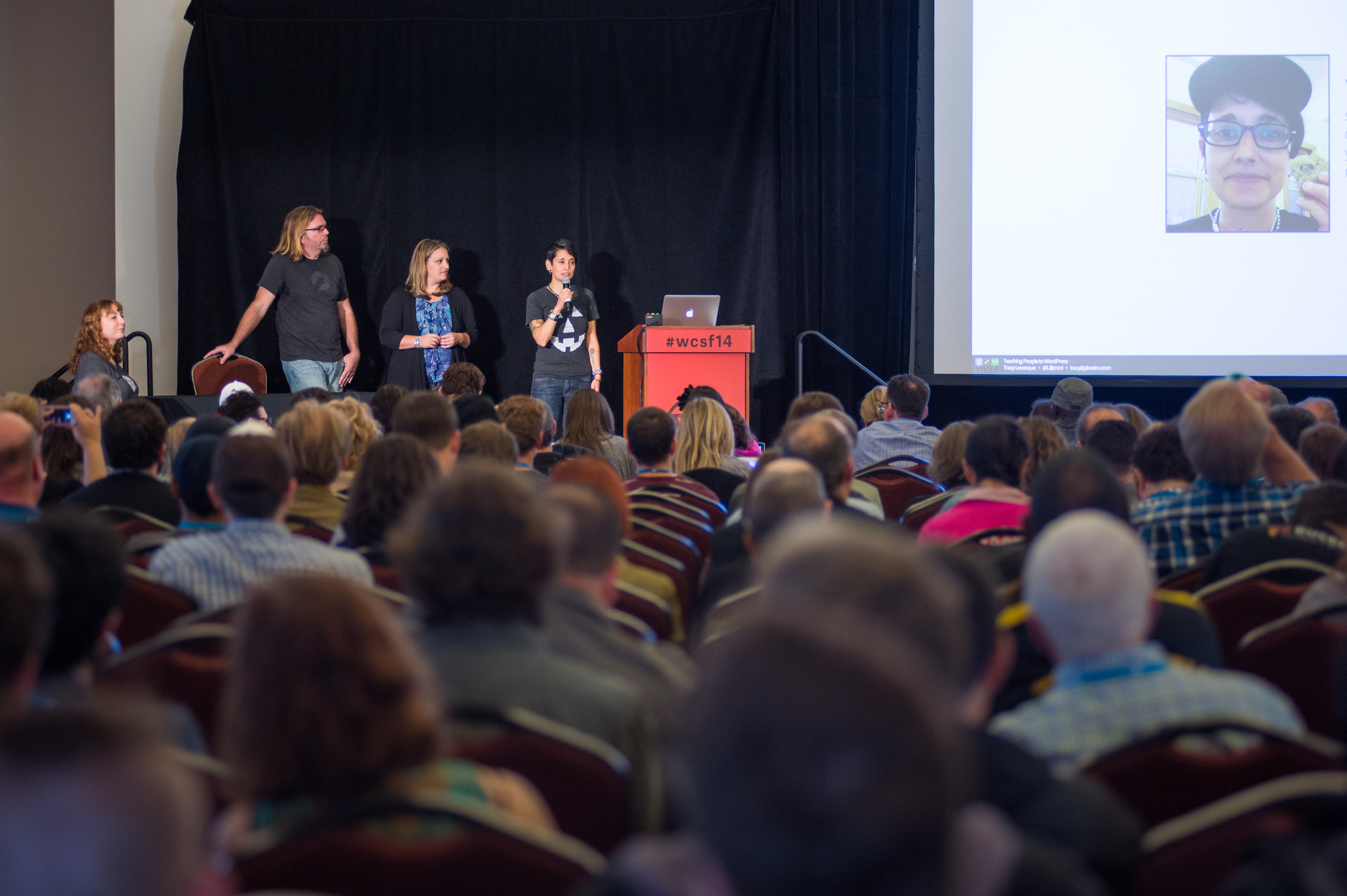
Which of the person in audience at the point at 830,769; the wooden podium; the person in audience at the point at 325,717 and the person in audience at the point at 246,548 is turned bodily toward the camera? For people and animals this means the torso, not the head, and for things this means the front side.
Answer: the wooden podium

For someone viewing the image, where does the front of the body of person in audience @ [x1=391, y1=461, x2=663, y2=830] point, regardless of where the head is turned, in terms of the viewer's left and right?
facing away from the viewer

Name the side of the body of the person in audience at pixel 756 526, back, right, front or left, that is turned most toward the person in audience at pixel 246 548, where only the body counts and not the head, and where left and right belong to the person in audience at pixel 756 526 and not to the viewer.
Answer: left

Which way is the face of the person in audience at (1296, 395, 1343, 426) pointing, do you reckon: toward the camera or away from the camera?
away from the camera

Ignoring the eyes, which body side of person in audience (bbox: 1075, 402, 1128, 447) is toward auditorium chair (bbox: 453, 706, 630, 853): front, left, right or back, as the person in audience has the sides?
back

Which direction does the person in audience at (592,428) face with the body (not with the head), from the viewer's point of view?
away from the camera

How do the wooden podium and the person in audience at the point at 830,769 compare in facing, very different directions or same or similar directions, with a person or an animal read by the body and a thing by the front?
very different directions

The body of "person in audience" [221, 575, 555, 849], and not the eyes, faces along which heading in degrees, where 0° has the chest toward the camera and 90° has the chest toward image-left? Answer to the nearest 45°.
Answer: approximately 180°

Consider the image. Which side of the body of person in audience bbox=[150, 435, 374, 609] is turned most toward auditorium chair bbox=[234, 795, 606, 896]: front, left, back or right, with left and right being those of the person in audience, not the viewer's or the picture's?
back

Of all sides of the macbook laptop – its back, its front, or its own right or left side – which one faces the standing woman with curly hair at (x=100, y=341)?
left

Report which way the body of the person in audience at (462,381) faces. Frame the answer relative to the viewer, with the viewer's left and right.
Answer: facing away from the viewer

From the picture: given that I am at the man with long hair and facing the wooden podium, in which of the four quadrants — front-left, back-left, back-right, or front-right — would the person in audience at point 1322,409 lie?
front-right

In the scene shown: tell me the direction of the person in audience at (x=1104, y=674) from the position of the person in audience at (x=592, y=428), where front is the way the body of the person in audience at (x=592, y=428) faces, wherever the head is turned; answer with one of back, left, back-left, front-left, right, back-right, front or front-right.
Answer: back

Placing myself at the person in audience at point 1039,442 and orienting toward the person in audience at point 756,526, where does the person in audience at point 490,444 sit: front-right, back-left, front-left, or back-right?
front-right

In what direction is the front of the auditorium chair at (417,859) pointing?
away from the camera

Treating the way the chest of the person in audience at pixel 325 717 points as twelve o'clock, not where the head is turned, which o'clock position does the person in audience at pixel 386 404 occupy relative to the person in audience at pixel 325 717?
the person in audience at pixel 386 404 is roughly at 12 o'clock from the person in audience at pixel 325 717.

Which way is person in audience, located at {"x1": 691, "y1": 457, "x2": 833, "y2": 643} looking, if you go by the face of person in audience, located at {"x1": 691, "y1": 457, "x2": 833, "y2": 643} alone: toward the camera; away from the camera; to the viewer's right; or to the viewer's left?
away from the camera

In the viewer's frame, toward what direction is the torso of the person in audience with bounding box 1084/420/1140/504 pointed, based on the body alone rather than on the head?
away from the camera

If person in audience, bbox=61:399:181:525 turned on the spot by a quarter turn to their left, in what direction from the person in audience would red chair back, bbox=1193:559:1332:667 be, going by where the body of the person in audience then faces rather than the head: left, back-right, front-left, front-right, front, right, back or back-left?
back-left

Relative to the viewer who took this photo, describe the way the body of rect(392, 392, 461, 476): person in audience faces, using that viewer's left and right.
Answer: facing away from the viewer

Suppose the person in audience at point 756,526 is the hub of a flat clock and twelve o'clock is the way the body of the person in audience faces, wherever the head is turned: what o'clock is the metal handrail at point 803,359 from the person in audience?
The metal handrail is roughly at 12 o'clock from the person in audience.

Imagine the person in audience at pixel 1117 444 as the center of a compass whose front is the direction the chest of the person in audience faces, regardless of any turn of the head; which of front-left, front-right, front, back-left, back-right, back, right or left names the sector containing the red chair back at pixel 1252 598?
back
